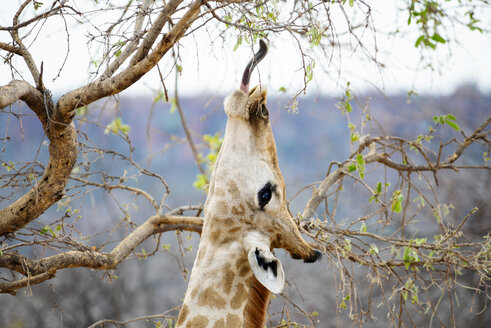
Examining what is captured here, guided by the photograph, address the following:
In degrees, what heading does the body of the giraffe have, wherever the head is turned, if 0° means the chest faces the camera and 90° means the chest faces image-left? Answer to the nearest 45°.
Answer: approximately 90°
